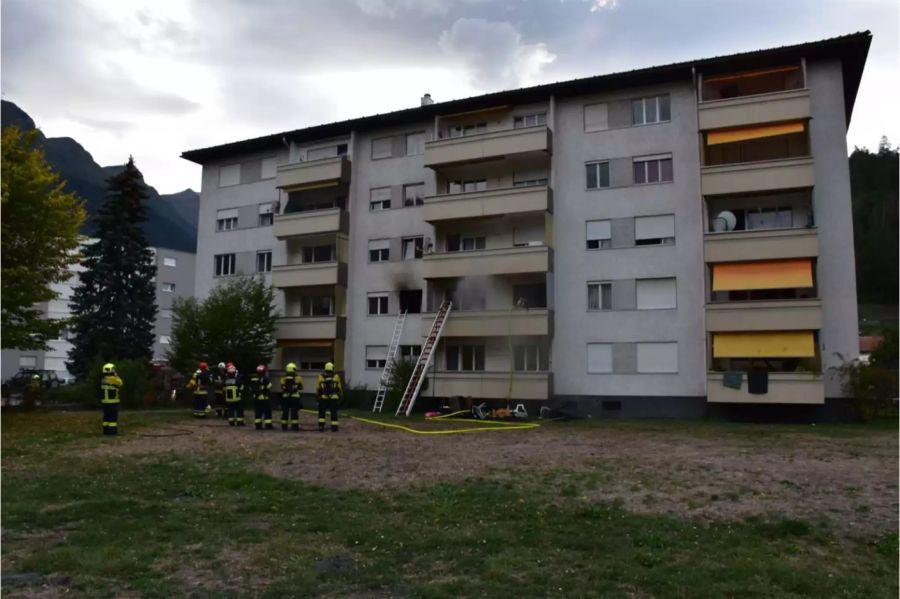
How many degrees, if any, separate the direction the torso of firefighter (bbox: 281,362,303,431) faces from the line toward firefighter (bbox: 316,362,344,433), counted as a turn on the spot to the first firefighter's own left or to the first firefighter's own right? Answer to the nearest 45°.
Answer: approximately 135° to the first firefighter's own right

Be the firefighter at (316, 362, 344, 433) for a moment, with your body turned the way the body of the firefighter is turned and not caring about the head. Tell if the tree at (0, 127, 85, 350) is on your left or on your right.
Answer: on your left

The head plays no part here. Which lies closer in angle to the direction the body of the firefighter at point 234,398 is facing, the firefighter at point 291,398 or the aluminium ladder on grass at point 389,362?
the aluminium ladder on grass

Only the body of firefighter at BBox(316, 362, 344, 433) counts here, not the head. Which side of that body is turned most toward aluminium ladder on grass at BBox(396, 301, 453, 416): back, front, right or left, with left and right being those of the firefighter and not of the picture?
front

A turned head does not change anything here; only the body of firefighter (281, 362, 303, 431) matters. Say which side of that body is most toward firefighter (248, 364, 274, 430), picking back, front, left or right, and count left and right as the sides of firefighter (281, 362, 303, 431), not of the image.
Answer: left

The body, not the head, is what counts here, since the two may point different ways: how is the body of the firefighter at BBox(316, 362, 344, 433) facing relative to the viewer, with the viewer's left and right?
facing away from the viewer

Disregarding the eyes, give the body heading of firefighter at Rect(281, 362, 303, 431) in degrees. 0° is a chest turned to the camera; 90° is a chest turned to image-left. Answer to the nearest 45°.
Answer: approximately 180°

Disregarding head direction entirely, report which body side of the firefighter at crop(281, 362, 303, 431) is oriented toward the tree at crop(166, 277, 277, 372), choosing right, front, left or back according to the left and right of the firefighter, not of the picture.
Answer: front

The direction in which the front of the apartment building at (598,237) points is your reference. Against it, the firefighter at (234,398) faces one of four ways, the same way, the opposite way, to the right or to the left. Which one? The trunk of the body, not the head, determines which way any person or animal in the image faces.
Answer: the opposite way

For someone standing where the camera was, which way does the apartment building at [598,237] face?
facing the viewer and to the left of the viewer

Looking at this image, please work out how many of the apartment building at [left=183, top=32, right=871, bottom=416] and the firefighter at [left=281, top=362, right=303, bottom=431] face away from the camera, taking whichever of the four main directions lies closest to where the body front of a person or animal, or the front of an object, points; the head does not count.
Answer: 1

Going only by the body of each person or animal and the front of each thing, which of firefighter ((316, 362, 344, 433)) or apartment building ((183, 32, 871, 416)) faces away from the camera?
the firefighter

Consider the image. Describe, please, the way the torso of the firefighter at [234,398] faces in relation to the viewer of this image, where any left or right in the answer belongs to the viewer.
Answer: facing away from the viewer and to the right of the viewer

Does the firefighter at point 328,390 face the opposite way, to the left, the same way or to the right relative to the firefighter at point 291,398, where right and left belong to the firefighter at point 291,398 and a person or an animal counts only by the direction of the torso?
the same way

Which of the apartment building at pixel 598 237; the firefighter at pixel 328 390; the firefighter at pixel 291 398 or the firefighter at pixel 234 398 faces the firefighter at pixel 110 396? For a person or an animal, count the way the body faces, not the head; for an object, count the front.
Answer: the apartment building

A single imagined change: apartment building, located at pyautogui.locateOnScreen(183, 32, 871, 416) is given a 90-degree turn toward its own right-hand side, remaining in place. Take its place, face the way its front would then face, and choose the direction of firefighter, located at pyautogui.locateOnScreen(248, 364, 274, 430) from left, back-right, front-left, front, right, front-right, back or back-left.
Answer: left
